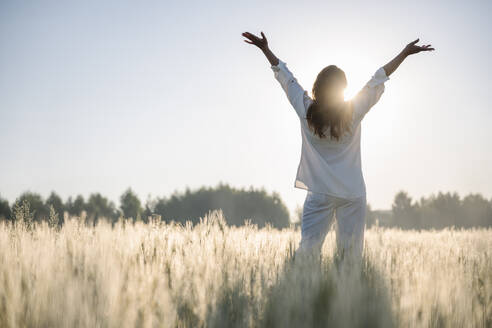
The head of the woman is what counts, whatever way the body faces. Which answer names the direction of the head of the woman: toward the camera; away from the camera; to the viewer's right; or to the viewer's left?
away from the camera

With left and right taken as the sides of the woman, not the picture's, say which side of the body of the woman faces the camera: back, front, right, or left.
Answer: back
